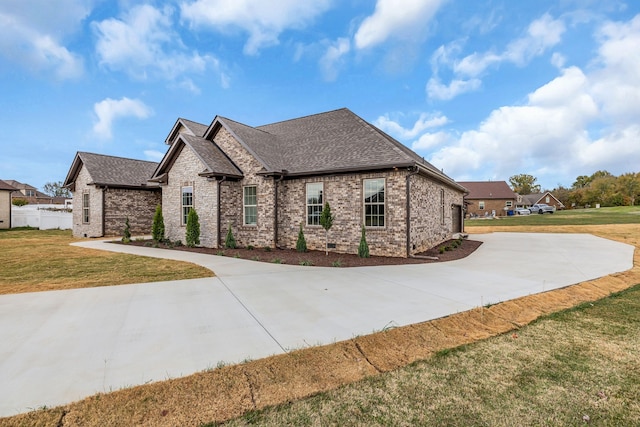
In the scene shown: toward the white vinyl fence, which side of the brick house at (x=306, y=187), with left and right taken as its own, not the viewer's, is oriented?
right

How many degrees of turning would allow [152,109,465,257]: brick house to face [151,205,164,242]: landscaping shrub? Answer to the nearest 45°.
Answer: approximately 45° to its right

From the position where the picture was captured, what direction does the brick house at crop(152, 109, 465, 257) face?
facing the viewer and to the left of the viewer

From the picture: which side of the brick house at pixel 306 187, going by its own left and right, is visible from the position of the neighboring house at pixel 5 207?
right
